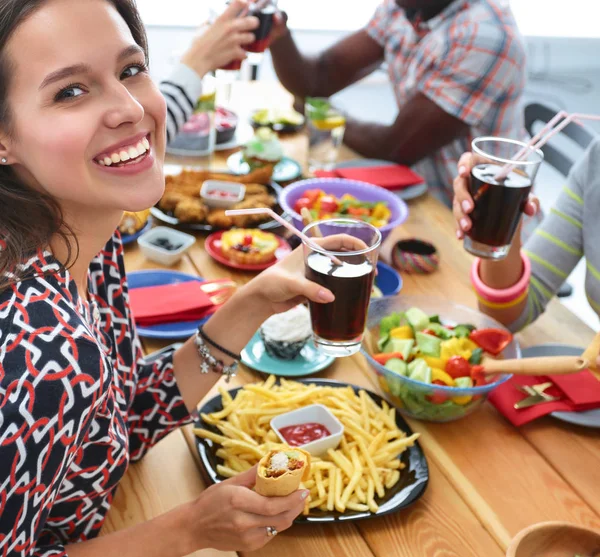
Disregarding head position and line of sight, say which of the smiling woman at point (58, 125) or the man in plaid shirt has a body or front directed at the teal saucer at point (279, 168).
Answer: the man in plaid shirt

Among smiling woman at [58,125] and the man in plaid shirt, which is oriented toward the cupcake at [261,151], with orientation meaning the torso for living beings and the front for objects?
the man in plaid shirt

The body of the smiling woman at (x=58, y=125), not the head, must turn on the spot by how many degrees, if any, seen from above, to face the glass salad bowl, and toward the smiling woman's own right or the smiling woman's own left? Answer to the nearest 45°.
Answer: approximately 45° to the smiling woman's own left

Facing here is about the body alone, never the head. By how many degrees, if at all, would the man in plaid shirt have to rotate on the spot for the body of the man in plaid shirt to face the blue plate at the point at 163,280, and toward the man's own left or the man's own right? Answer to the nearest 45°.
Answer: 0° — they already face it

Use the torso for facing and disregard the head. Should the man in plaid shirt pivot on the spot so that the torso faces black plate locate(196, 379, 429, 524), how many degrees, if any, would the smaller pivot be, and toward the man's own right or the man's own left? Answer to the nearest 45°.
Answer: approximately 45° to the man's own left

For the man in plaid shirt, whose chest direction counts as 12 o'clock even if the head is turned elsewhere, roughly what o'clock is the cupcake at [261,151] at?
The cupcake is roughly at 12 o'clock from the man in plaid shirt.

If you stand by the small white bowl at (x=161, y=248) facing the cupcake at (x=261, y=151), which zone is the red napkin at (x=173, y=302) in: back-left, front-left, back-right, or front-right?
back-right

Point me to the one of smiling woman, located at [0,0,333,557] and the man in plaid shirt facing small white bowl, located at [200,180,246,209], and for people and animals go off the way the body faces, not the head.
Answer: the man in plaid shirt
